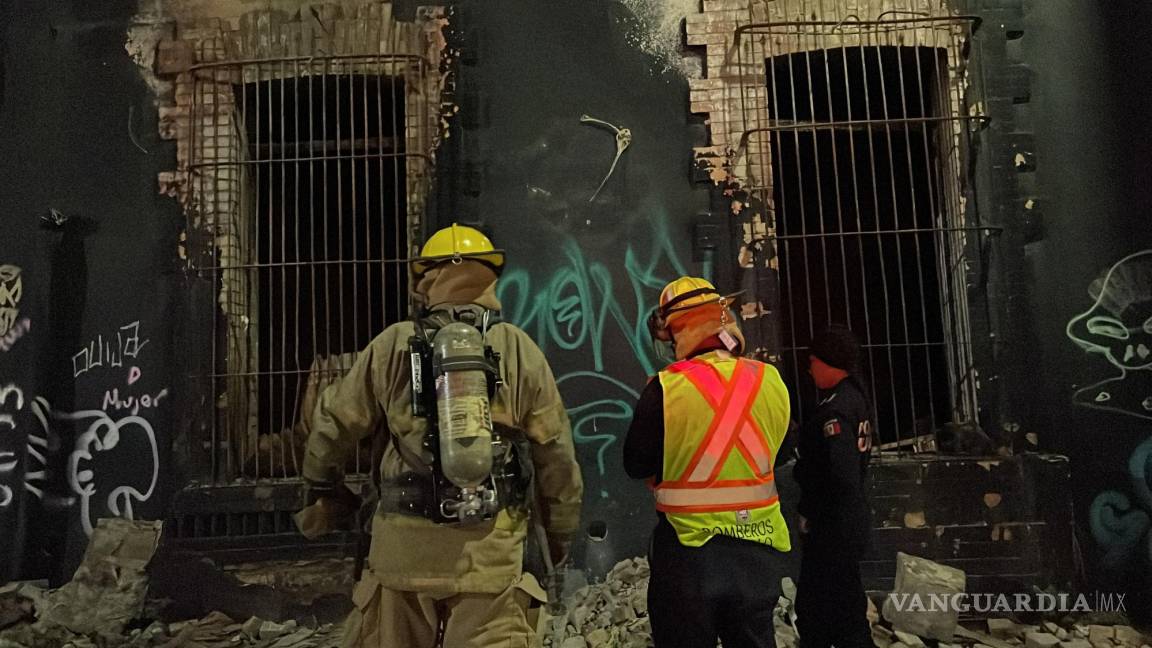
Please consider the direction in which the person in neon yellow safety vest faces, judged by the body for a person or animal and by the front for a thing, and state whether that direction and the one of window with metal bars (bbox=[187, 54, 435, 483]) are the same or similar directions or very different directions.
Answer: very different directions

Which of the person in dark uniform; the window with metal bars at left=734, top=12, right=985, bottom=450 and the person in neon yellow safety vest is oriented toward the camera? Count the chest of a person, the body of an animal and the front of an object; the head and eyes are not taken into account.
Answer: the window with metal bars

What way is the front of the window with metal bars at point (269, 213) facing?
toward the camera

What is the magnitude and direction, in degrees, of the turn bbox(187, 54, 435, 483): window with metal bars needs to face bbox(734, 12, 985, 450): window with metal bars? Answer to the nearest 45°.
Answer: approximately 90° to its left

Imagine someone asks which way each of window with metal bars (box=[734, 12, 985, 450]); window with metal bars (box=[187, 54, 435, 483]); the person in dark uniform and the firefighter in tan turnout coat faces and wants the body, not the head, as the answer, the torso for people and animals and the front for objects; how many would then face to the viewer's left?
1

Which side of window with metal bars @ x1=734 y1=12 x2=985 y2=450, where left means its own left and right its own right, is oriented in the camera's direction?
front

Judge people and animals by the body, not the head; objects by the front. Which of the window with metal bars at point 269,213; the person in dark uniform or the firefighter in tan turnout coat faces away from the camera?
the firefighter in tan turnout coat

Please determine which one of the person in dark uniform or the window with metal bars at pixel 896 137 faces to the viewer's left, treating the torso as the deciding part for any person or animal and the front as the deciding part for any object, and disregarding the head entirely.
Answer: the person in dark uniform

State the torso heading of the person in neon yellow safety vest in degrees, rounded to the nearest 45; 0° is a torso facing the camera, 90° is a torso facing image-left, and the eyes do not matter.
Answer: approximately 135°

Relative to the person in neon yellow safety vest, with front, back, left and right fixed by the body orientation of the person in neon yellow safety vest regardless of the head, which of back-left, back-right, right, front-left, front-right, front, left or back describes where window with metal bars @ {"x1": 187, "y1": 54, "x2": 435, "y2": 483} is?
front

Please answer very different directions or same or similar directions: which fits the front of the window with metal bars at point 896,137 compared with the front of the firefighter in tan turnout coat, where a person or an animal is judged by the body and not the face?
very different directions

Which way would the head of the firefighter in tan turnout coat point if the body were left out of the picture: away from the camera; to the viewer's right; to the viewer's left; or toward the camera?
away from the camera

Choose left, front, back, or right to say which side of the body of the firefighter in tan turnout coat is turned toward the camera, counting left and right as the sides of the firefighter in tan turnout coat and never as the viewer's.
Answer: back

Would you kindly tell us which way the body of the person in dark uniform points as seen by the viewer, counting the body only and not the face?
to the viewer's left

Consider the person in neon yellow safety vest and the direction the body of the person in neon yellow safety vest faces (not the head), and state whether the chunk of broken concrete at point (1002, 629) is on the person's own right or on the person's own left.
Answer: on the person's own right
